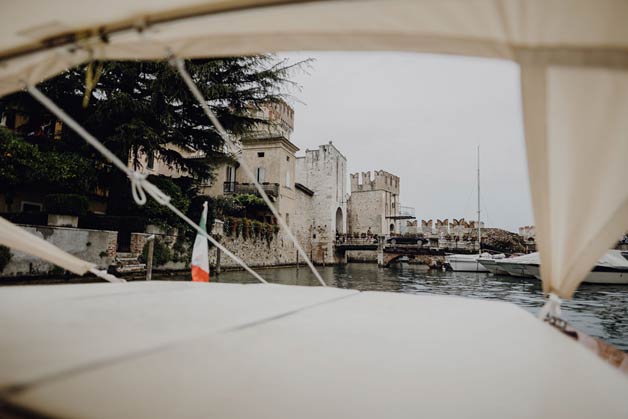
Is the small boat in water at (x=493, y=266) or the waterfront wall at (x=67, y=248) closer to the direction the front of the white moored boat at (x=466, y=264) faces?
the waterfront wall

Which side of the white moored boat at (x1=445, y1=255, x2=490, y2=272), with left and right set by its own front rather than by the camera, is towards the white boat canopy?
left

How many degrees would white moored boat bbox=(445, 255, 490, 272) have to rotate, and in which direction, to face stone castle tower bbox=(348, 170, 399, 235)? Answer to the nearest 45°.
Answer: approximately 45° to its right

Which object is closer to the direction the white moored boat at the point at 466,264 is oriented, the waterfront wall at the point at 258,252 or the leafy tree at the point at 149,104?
the waterfront wall

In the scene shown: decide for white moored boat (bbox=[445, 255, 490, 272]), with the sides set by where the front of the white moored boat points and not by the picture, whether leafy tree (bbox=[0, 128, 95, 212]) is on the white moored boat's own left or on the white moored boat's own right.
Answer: on the white moored boat's own left

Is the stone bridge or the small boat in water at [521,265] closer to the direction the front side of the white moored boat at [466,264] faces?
the stone bridge

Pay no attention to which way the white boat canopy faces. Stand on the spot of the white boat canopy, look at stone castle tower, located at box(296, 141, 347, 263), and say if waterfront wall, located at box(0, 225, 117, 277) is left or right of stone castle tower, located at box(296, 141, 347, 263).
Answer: left

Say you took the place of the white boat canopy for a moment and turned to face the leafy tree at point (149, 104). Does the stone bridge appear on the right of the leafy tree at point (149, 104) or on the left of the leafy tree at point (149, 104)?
right

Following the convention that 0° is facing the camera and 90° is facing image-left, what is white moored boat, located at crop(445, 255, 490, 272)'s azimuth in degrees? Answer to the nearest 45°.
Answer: approximately 90°

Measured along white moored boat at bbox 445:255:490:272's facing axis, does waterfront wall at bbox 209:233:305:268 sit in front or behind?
in front

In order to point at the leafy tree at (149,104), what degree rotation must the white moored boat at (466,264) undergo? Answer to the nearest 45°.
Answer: approximately 45° to its left

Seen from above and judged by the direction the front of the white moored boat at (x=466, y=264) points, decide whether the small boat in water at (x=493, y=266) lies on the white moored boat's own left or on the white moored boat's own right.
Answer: on the white moored boat's own left

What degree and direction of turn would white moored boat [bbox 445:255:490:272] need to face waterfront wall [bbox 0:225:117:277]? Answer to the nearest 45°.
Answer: approximately 45° to its left
